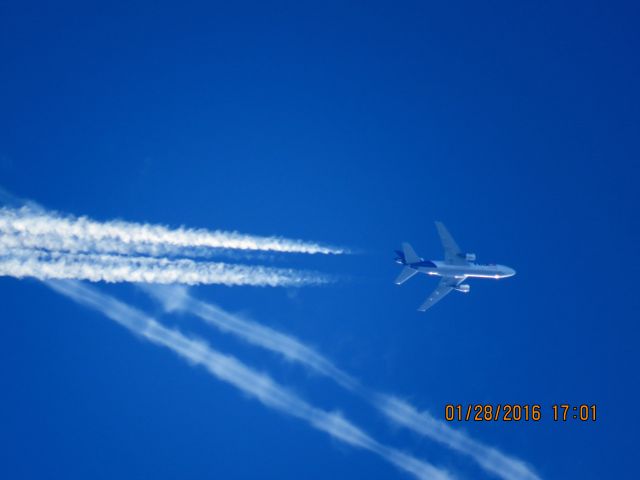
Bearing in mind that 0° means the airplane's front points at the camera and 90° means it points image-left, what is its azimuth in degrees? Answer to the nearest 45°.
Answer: approximately 270°
